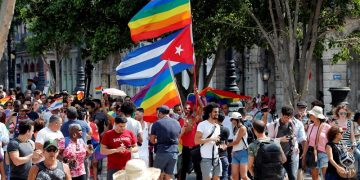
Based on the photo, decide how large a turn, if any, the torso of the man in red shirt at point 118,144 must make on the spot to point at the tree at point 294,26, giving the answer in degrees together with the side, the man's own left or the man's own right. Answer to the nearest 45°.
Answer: approximately 90° to the man's own left

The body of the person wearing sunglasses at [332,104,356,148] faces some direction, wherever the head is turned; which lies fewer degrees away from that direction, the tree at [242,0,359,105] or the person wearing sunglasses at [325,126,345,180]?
the person wearing sunglasses

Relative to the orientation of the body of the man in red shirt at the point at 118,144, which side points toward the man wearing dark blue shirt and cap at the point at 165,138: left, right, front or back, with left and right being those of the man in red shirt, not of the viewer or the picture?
left

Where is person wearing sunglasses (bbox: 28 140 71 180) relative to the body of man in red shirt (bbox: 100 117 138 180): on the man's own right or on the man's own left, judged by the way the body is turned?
on the man's own right

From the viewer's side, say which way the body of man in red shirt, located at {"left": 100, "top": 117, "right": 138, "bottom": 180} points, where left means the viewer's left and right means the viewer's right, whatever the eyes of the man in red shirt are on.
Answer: facing the viewer and to the right of the viewer

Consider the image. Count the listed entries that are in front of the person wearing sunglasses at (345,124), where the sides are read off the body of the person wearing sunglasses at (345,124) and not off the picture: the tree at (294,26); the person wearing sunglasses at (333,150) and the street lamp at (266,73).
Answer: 1

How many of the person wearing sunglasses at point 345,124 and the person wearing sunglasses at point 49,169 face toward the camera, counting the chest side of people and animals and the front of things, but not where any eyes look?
2

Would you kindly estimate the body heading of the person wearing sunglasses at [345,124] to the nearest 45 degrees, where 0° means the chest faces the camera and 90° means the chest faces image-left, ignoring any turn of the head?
approximately 0°

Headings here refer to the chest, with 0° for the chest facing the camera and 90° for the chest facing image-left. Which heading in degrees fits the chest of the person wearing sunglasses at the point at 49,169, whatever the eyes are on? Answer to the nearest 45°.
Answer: approximately 0°

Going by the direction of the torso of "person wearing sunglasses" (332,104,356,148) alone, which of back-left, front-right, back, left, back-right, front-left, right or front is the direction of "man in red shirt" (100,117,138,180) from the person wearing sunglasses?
front-right
